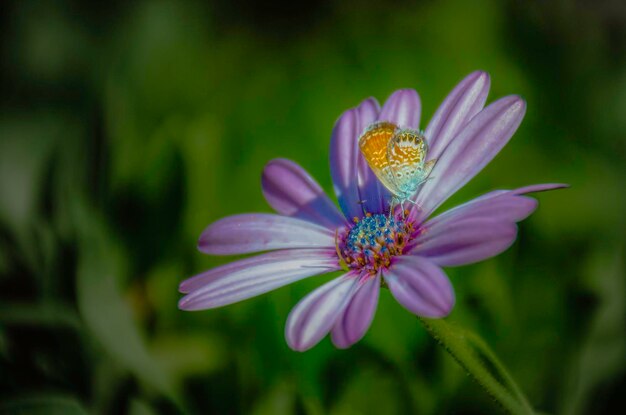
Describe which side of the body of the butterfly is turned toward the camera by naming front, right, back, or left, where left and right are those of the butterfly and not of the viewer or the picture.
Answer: left
